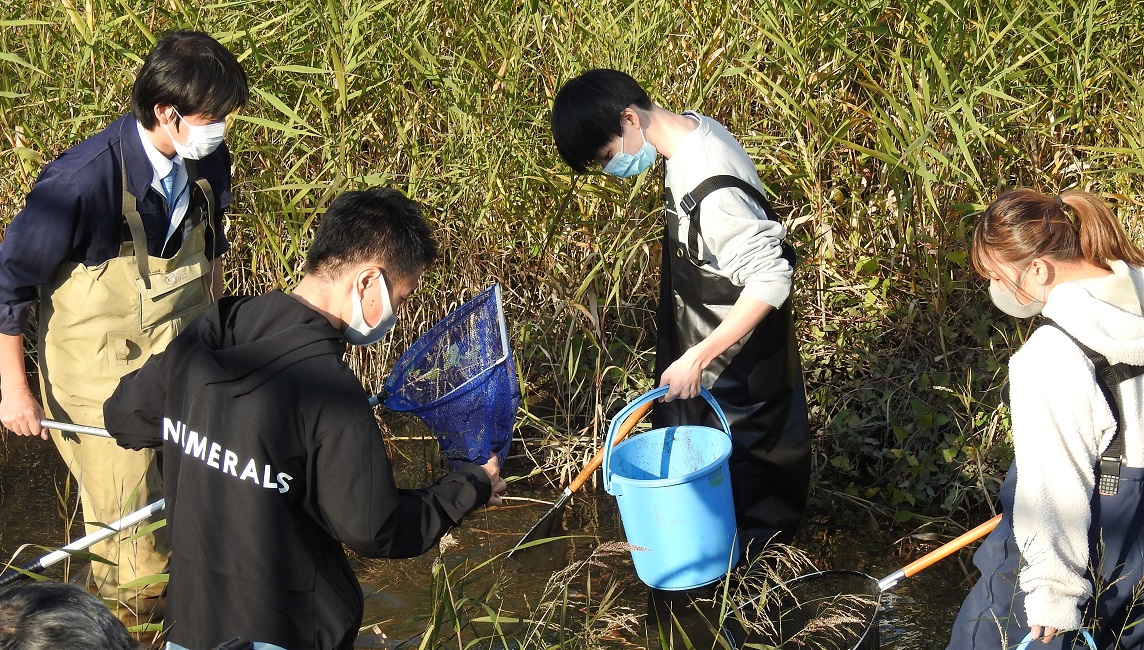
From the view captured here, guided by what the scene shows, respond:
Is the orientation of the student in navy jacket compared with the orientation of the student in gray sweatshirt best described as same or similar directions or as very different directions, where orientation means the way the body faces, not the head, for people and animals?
very different directions

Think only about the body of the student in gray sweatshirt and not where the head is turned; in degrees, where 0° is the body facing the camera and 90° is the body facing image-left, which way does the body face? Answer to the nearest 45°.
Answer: approximately 90°

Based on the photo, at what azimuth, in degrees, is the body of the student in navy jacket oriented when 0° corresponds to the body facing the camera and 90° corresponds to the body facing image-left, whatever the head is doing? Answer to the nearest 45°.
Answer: approximately 315°

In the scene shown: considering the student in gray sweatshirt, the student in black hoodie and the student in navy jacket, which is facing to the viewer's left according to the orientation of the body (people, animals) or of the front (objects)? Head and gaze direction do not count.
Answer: the student in gray sweatshirt

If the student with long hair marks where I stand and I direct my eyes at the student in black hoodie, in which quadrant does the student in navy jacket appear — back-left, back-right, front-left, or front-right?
front-right

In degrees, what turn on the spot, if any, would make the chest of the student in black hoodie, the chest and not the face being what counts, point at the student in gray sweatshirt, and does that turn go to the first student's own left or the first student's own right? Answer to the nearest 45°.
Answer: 0° — they already face them

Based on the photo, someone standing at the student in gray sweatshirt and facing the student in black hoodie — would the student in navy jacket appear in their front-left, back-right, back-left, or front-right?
front-right

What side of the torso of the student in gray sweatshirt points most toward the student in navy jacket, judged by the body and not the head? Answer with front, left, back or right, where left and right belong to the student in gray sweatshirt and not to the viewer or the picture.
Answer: front

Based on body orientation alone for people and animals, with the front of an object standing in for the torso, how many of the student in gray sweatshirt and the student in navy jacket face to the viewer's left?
1

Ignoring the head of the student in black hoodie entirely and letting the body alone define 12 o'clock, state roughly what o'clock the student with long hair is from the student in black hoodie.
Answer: The student with long hair is roughly at 2 o'clock from the student in black hoodie.

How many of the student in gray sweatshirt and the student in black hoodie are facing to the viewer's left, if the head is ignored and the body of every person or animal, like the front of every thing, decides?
1

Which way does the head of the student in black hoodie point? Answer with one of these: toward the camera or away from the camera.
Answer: away from the camera

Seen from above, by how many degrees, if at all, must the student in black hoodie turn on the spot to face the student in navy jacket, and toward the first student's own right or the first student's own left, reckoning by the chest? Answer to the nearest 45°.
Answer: approximately 45° to the first student's own left
